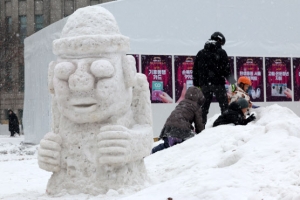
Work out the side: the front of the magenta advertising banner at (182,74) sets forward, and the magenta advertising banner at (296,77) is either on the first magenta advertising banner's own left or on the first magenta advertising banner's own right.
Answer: on the first magenta advertising banner's own left

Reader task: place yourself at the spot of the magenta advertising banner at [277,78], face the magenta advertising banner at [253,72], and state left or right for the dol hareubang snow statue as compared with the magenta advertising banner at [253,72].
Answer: left

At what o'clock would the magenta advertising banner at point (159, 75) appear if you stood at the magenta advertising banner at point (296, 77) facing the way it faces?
the magenta advertising banner at point (159, 75) is roughly at 2 o'clock from the magenta advertising banner at point (296, 77).

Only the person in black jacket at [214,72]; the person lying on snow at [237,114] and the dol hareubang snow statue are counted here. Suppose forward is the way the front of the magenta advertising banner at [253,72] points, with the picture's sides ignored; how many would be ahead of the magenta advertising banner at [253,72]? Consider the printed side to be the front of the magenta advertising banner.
3

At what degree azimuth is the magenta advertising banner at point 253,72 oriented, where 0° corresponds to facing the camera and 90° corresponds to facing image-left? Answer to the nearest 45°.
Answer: approximately 0°
